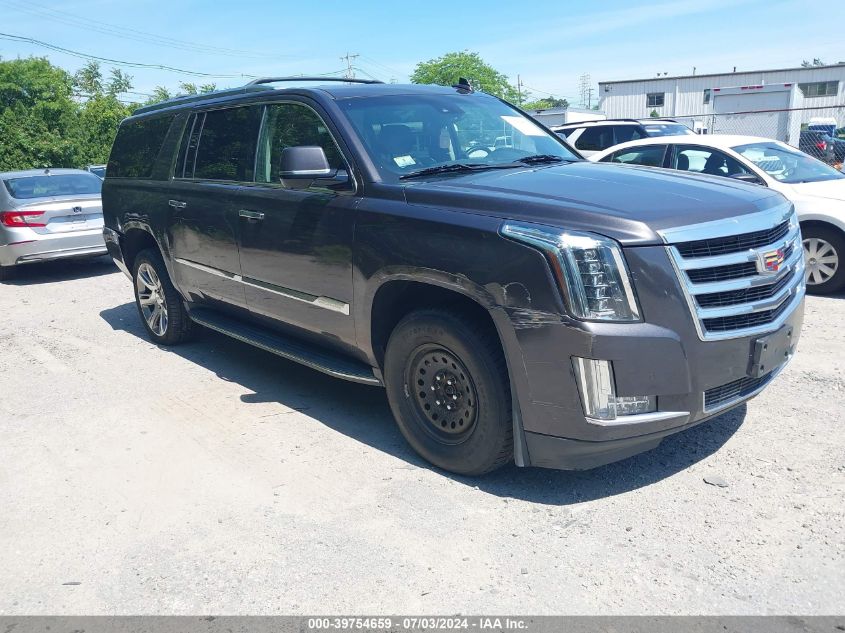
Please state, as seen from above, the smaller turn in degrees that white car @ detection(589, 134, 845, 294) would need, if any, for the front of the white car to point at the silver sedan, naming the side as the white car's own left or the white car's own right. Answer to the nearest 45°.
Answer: approximately 135° to the white car's own right

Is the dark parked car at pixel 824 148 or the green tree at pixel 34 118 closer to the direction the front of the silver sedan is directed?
the green tree

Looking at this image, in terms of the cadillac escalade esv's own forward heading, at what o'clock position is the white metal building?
The white metal building is roughly at 8 o'clock from the cadillac escalade esv.

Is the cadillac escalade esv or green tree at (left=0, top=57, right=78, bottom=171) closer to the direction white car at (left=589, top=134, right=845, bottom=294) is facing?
the cadillac escalade esv

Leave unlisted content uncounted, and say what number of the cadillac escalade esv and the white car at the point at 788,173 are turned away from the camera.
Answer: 0

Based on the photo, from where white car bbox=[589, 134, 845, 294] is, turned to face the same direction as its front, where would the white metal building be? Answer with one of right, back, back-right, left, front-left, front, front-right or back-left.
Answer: back-left

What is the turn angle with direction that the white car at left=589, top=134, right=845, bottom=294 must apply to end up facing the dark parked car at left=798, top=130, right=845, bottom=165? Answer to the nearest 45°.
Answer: approximately 135° to its left

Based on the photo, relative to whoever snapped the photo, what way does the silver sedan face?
facing away from the viewer and to the left of the viewer

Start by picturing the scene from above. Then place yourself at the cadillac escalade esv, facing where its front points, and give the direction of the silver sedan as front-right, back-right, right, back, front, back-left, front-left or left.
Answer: back

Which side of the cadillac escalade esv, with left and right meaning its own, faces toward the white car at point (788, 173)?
left
